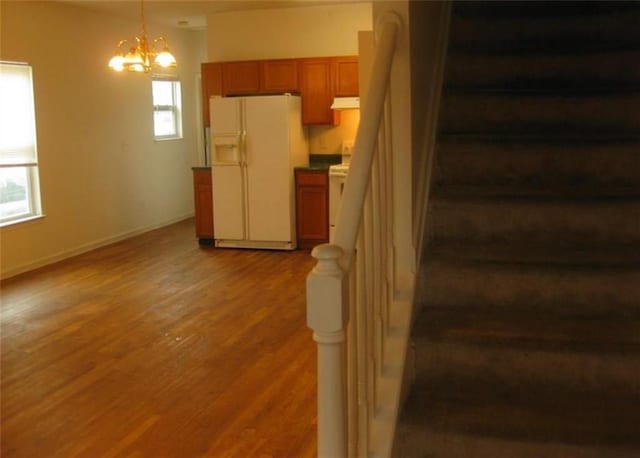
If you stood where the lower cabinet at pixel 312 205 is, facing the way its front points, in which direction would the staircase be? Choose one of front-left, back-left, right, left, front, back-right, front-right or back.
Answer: front

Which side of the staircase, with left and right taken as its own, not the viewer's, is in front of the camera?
front

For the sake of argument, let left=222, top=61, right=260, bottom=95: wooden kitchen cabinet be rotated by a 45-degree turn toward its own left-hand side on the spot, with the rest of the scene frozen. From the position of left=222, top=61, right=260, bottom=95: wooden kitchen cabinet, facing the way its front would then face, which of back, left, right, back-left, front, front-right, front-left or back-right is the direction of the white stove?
front

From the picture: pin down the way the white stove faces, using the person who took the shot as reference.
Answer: facing the viewer

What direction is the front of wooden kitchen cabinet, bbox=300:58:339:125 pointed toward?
toward the camera

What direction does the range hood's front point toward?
toward the camera

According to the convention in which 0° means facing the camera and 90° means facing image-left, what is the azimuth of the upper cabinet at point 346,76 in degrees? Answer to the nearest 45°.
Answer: approximately 0°
